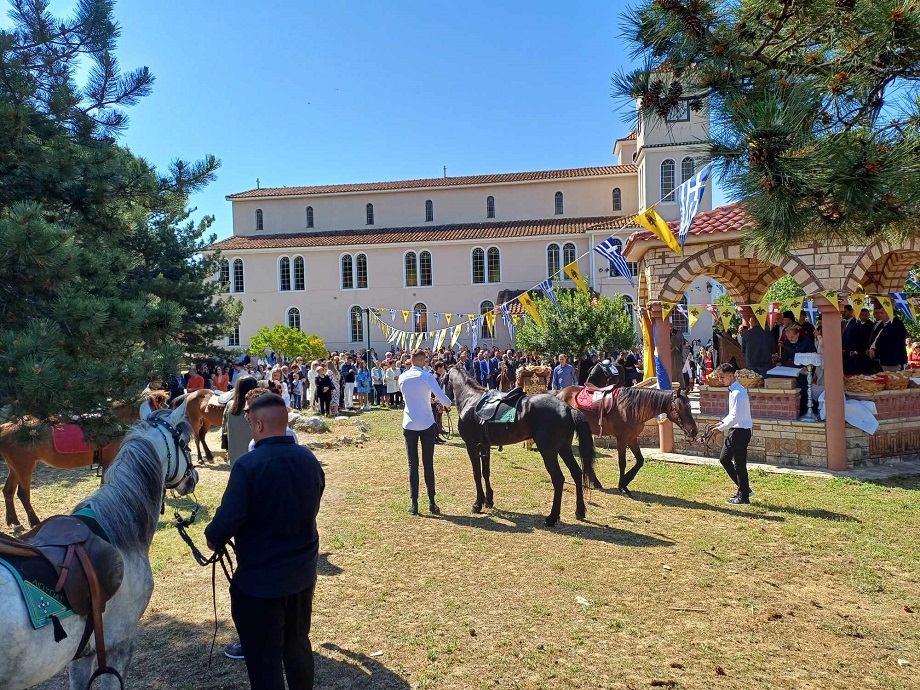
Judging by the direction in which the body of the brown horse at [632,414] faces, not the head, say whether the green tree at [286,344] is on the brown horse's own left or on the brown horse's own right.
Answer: on the brown horse's own left

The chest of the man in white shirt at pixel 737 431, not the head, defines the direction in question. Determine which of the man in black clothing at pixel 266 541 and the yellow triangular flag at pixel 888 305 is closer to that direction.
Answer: the man in black clothing

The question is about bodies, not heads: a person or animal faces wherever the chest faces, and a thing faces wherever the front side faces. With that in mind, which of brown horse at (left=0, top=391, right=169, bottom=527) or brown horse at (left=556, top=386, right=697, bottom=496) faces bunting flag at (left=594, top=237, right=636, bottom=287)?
brown horse at (left=0, top=391, right=169, bottom=527)

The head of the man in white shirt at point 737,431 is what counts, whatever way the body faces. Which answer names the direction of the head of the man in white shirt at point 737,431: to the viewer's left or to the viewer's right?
to the viewer's left

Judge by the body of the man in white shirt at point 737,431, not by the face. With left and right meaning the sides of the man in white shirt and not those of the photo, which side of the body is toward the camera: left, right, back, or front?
left

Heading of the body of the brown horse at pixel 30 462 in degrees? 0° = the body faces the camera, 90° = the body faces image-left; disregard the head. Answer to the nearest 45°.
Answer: approximately 270°

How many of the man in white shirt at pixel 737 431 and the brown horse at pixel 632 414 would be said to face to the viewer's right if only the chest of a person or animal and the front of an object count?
1

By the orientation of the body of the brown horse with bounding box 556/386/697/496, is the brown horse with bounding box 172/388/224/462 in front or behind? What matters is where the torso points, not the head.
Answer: behind

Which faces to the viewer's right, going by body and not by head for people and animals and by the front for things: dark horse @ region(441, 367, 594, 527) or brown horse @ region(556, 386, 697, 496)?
the brown horse

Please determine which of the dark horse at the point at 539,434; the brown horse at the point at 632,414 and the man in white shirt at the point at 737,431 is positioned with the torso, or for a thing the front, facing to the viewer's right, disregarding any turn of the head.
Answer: the brown horse

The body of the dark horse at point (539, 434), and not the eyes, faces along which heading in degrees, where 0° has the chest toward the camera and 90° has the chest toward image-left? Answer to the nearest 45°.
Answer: approximately 135°

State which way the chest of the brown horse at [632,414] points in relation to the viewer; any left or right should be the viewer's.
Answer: facing to the right of the viewer

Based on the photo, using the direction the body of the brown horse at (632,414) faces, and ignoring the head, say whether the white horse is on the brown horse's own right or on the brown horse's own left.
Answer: on the brown horse's own right
